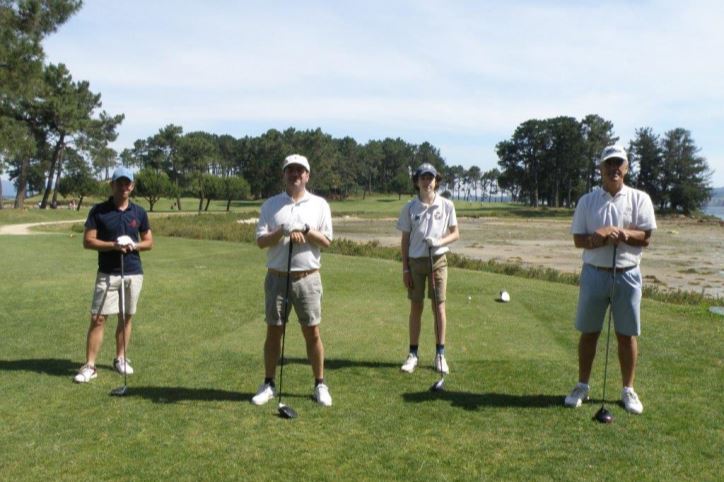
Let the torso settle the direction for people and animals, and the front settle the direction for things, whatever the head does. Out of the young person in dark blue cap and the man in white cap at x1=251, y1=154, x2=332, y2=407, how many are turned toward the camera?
2

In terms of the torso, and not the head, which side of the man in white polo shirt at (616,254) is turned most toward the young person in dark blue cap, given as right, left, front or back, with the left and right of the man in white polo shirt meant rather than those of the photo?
right

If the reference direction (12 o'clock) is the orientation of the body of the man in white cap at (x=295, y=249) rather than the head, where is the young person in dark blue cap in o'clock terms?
The young person in dark blue cap is roughly at 8 o'clock from the man in white cap.

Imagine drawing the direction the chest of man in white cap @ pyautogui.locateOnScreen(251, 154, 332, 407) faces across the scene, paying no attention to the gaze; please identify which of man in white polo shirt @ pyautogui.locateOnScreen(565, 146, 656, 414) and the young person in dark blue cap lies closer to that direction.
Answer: the man in white polo shirt

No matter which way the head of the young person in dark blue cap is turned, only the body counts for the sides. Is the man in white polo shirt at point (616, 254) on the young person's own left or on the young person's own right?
on the young person's own left
